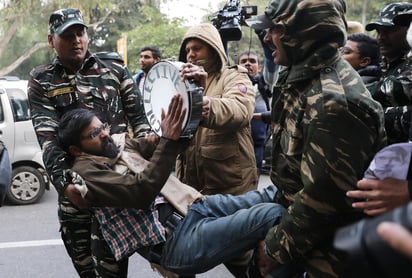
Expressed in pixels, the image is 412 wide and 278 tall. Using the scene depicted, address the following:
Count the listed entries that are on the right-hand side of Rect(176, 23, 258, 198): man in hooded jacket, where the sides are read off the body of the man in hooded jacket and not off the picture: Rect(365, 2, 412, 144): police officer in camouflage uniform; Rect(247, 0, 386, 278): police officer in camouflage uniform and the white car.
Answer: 1

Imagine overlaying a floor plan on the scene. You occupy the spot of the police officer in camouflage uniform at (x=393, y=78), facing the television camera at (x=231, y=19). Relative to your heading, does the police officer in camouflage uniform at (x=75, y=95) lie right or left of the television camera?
left

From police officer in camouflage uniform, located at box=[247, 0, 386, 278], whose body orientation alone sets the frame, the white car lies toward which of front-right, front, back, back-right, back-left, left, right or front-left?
front-right

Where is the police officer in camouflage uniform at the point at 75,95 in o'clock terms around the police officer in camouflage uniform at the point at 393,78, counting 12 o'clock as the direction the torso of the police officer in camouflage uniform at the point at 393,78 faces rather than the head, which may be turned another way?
the police officer in camouflage uniform at the point at 75,95 is roughly at 1 o'clock from the police officer in camouflage uniform at the point at 393,78.

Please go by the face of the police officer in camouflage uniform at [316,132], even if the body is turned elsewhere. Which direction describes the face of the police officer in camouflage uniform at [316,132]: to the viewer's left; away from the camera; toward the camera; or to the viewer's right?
to the viewer's left

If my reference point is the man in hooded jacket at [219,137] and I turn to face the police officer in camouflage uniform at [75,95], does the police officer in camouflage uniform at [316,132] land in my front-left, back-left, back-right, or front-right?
back-left

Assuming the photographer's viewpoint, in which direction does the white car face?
facing to the left of the viewer

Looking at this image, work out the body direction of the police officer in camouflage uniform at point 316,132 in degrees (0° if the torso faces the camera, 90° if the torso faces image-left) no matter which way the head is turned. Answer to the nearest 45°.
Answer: approximately 90°
